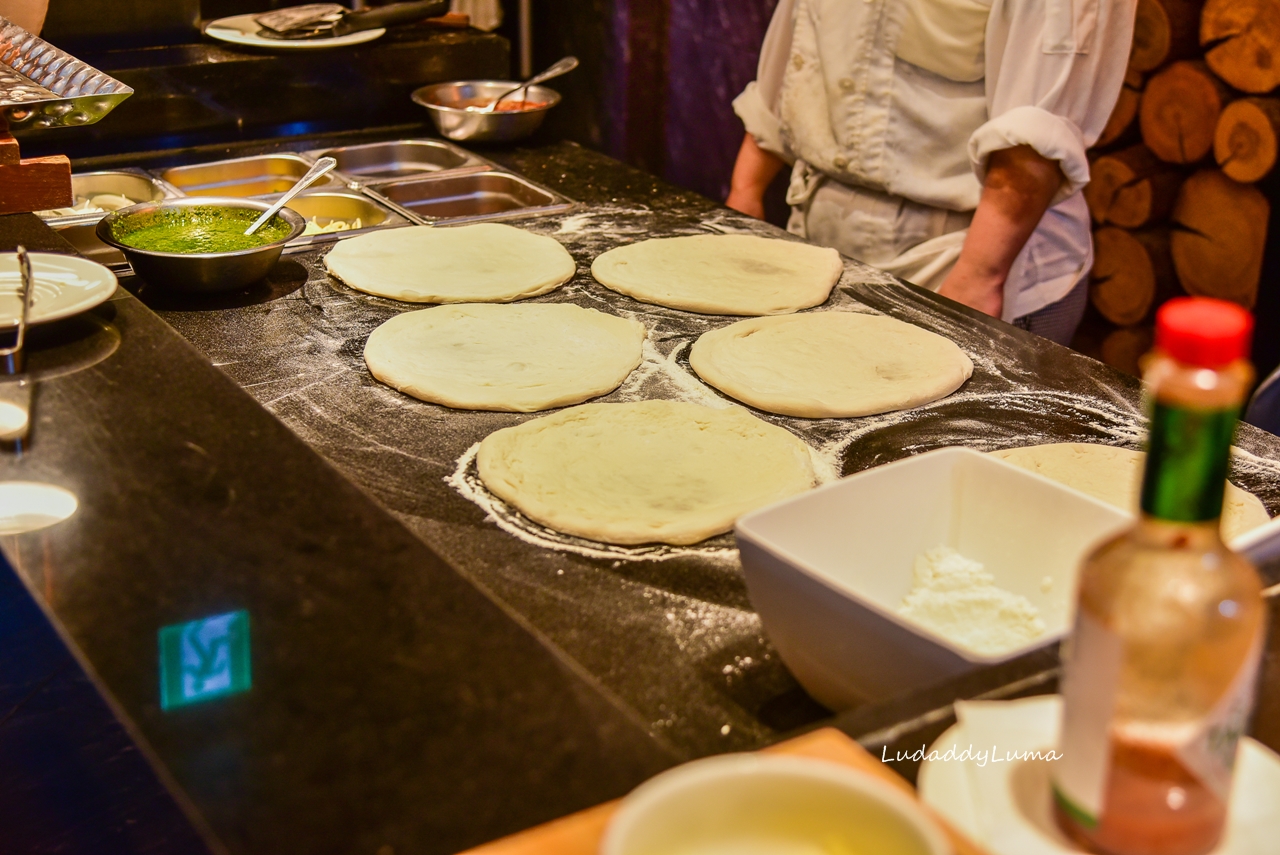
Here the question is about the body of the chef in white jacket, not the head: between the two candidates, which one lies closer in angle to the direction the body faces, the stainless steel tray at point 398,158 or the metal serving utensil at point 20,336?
the metal serving utensil

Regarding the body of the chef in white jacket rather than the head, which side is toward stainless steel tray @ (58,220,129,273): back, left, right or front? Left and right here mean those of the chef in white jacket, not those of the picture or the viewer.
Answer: front

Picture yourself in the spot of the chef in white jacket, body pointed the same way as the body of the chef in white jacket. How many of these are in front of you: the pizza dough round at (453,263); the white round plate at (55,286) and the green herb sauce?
3

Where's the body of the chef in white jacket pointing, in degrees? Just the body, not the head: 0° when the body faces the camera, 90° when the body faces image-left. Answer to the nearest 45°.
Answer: approximately 45°

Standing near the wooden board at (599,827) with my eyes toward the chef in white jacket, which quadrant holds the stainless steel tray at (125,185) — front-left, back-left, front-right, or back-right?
front-left

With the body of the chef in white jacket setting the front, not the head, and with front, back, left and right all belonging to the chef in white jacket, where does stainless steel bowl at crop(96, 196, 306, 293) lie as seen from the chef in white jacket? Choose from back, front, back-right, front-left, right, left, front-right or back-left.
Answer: front

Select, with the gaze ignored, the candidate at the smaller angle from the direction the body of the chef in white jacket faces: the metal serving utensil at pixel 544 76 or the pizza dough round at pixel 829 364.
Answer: the pizza dough round

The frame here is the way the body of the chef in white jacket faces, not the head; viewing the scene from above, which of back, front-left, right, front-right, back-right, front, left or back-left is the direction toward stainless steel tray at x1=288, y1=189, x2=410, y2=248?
front-right

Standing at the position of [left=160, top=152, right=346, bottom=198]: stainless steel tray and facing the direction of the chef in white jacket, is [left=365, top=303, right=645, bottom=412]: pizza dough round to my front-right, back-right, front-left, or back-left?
front-right

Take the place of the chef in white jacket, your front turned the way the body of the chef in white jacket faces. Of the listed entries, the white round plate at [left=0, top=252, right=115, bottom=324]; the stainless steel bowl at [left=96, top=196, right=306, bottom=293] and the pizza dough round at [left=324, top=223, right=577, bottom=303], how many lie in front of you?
3

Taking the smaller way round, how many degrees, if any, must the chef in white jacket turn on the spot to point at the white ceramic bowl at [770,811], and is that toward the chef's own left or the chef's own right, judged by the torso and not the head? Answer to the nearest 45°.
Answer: approximately 45° to the chef's own left

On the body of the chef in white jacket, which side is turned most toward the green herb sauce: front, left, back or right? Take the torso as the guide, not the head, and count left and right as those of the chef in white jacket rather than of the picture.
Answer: front

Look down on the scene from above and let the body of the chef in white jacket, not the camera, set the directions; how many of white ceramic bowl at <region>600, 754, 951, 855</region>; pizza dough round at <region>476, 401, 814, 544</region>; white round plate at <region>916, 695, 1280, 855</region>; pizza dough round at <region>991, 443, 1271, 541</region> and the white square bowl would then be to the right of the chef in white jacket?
0

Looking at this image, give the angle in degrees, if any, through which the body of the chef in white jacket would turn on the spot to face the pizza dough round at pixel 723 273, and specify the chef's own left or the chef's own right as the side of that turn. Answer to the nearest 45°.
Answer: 0° — they already face it
